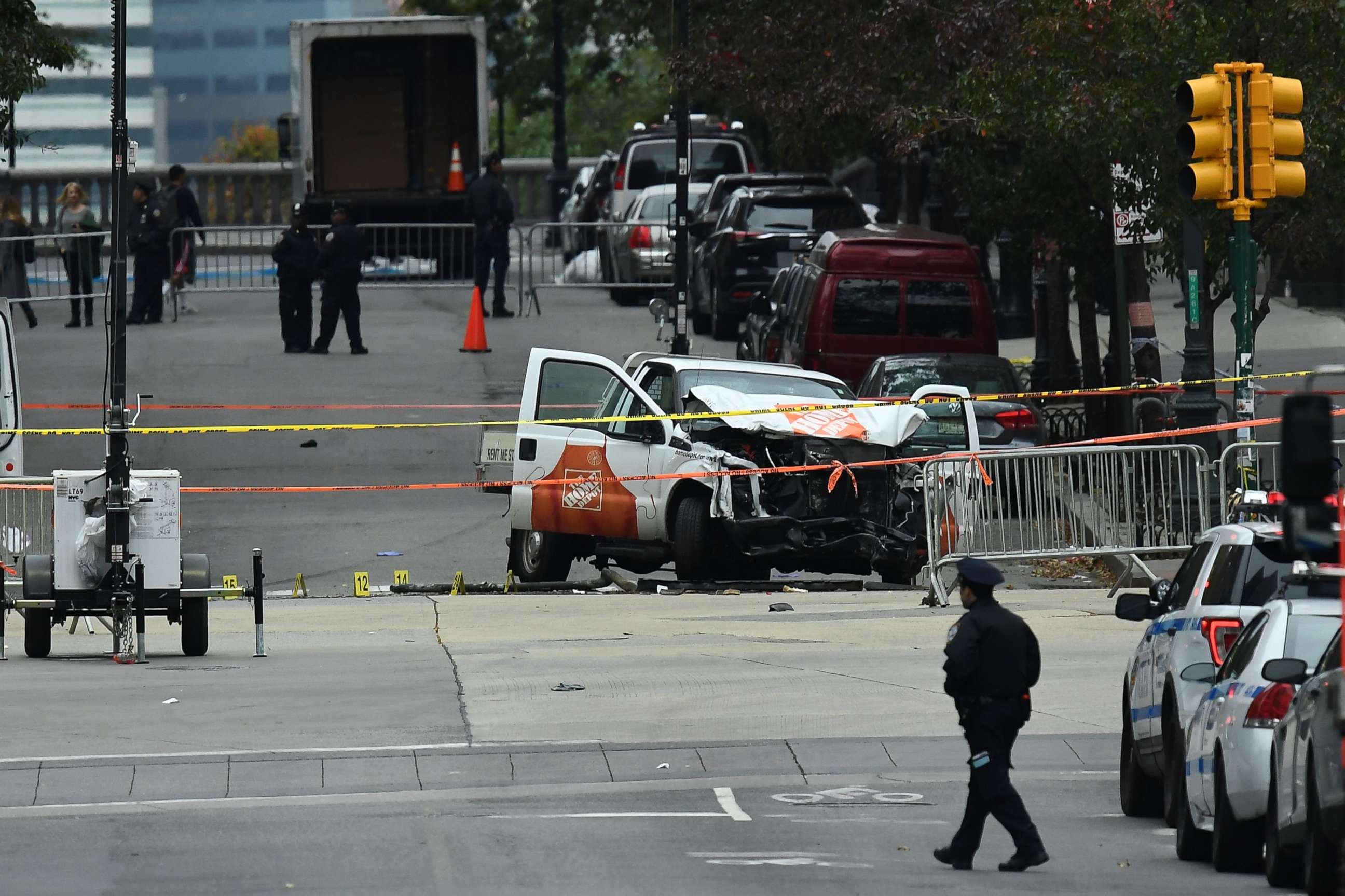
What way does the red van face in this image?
away from the camera

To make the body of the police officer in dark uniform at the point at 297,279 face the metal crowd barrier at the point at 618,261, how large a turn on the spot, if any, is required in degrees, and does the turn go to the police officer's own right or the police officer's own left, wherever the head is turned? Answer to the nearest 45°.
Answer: approximately 135° to the police officer's own left

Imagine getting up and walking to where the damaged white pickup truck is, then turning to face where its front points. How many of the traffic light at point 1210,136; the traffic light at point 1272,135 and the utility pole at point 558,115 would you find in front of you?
2

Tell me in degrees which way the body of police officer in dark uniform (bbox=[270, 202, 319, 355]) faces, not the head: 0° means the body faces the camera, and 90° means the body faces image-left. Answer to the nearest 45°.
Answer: approximately 0°

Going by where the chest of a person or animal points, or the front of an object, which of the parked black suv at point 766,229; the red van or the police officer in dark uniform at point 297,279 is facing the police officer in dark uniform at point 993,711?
the police officer in dark uniform at point 297,279

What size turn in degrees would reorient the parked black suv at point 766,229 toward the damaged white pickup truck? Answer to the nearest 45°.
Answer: approximately 180°

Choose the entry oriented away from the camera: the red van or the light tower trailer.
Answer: the red van

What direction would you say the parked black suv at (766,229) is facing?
away from the camera

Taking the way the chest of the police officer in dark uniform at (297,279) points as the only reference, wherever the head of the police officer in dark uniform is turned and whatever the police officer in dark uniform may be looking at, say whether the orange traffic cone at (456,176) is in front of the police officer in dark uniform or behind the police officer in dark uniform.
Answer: behind

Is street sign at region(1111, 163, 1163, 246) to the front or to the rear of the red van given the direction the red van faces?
to the rear
